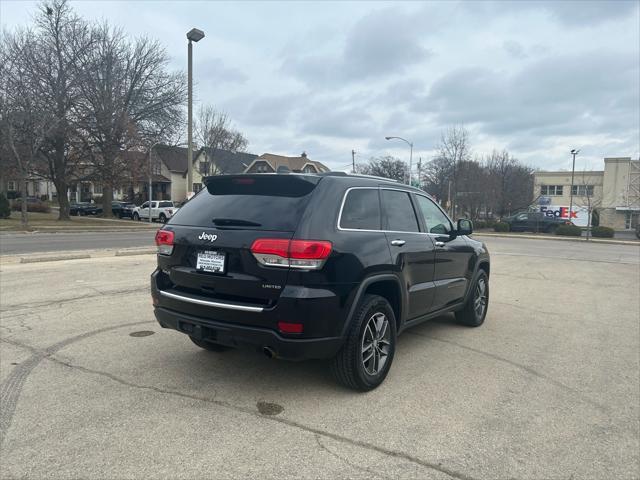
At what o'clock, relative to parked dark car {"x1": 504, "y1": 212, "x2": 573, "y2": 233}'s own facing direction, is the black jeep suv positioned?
The black jeep suv is roughly at 9 o'clock from the parked dark car.

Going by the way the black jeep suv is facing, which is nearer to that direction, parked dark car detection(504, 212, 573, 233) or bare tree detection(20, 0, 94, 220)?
the parked dark car

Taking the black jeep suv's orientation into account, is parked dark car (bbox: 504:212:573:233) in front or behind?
in front

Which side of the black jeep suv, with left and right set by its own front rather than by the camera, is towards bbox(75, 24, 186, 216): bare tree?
left

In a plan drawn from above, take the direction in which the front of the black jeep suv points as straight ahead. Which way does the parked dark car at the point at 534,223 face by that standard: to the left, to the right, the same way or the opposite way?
to the left

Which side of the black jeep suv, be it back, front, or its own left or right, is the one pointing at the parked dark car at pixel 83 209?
left

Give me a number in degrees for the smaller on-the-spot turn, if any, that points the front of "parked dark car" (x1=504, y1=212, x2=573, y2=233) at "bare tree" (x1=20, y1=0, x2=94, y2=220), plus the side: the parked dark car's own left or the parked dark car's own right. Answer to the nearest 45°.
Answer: approximately 45° to the parked dark car's own left

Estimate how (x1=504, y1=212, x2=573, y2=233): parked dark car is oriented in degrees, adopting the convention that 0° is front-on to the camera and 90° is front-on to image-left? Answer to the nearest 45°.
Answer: approximately 90°

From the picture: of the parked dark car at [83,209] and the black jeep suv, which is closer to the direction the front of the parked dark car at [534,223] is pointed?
the parked dark car

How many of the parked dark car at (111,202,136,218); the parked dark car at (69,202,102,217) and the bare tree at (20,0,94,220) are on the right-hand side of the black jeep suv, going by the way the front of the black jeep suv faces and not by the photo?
0

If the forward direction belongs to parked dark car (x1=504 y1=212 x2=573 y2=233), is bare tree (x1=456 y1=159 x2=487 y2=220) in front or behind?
in front

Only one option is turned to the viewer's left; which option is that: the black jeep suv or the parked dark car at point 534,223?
the parked dark car

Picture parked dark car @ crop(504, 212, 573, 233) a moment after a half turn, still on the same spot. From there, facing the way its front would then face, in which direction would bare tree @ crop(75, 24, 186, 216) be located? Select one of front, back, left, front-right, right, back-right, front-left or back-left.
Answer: back-right

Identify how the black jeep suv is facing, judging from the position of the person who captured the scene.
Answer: facing away from the viewer and to the right of the viewer

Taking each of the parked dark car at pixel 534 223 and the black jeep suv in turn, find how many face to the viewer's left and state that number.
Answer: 1
